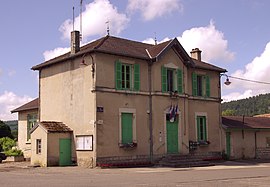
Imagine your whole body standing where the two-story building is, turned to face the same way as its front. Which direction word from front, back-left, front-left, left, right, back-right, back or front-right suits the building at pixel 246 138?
left

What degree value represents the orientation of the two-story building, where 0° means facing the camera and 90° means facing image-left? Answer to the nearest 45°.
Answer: approximately 315°

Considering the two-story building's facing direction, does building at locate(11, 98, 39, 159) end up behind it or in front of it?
behind

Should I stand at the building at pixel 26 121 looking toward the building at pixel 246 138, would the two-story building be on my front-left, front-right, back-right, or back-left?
front-right

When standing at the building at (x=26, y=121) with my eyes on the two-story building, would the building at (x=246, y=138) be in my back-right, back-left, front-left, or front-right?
front-left

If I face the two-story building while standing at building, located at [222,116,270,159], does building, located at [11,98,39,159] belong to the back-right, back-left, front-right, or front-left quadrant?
front-right
